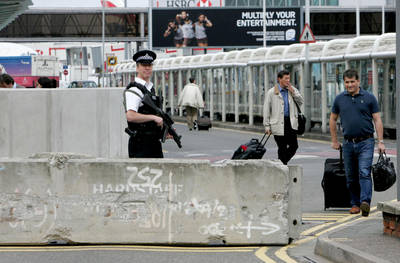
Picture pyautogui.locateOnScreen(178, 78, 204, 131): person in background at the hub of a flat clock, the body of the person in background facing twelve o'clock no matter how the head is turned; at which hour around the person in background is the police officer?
The police officer is roughly at 6 o'clock from the person in background.

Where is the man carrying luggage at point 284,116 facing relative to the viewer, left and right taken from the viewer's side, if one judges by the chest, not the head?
facing the viewer and to the right of the viewer

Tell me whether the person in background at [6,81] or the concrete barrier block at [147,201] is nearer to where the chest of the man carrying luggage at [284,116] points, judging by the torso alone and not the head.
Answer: the concrete barrier block

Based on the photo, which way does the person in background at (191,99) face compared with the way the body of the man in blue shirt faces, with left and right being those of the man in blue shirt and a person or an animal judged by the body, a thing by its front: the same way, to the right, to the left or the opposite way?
the opposite way

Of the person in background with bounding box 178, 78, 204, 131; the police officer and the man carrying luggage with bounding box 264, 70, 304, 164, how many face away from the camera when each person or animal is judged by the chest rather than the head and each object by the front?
1

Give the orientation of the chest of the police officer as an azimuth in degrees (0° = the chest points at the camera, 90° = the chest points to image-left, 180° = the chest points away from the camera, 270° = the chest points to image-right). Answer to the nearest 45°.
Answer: approximately 315°

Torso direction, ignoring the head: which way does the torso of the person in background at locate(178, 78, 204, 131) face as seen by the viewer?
away from the camera

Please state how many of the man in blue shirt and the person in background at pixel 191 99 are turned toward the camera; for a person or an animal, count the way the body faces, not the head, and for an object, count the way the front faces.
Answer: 1

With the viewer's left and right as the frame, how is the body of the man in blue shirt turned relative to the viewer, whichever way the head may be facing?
facing the viewer

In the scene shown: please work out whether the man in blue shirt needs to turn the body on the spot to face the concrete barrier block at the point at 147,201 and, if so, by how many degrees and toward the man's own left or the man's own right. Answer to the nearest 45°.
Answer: approximately 45° to the man's own right

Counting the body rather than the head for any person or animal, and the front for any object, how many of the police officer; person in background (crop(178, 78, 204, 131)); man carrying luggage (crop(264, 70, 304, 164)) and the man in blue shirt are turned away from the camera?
1
